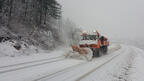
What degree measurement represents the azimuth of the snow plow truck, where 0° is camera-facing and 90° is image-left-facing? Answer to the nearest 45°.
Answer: approximately 45°
